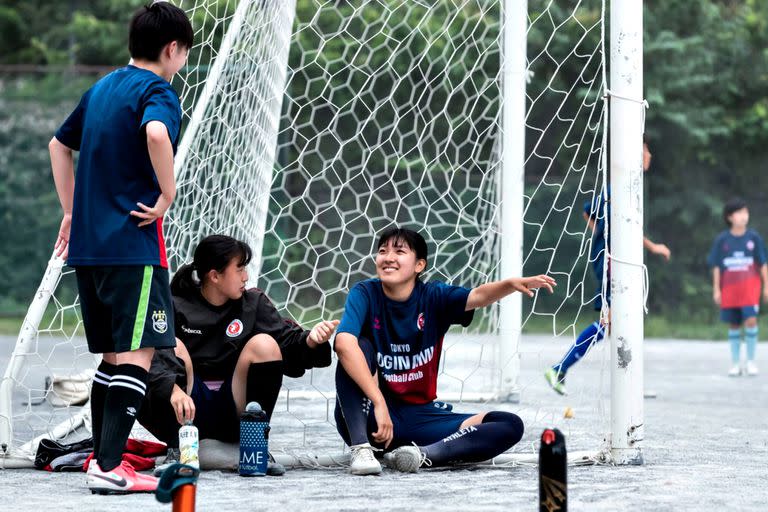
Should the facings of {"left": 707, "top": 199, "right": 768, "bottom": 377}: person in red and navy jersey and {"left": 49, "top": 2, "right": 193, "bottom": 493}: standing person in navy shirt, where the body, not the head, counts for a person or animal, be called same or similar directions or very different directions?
very different directions

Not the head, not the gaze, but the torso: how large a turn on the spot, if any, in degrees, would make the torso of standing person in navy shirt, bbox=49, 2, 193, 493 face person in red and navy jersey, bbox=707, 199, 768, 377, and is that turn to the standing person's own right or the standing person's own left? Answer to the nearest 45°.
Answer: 0° — they already face them

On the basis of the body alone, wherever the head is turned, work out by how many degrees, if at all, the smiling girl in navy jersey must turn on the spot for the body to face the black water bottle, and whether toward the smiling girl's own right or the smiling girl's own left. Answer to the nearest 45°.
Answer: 0° — they already face it

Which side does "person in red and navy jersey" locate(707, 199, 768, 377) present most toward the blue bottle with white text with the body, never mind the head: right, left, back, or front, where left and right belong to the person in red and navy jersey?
front

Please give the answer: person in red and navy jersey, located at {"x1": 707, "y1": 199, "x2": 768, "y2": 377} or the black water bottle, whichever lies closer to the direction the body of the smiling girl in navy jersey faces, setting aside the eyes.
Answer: the black water bottle

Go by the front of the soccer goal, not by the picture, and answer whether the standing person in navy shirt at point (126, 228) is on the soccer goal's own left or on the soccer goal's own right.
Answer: on the soccer goal's own right

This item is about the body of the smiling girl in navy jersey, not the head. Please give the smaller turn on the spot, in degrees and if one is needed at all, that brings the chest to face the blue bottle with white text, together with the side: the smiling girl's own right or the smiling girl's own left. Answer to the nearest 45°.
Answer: approximately 45° to the smiling girl's own right

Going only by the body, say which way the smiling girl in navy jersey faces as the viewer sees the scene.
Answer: toward the camera

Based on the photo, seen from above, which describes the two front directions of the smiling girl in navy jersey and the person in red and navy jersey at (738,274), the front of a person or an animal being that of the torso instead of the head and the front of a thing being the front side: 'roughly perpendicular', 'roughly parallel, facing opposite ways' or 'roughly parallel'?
roughly parallel

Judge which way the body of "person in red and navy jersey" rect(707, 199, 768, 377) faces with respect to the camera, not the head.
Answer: toward the camera

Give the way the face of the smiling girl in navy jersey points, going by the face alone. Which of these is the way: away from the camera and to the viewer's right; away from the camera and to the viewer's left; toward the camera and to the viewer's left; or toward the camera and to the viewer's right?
toward the camera and to the viewer's left

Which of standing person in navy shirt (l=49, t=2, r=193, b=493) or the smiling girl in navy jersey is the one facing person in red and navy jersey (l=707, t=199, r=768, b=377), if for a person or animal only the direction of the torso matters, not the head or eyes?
the standing person in navy shirt
